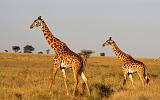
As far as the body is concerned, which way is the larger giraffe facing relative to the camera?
to the viewer's left
